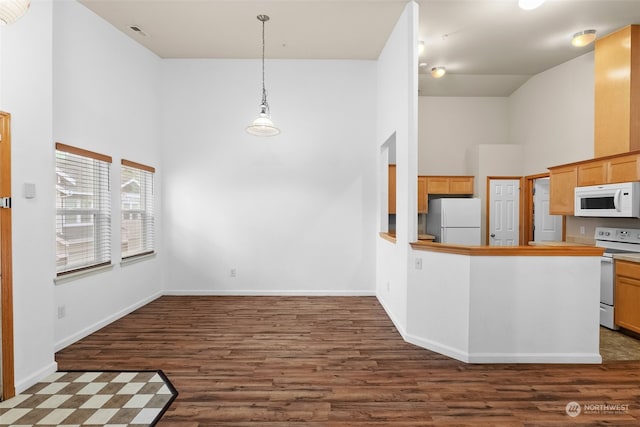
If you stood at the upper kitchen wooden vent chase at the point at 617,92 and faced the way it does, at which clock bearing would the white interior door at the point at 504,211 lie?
The white interior door is roughly at 3 o'clock from the upper kitchen wooden vent chase.

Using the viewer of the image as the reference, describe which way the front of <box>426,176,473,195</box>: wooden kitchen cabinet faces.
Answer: facing the viewer

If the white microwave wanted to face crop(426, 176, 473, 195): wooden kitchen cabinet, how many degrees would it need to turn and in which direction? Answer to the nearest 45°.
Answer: approximately 90° to its right

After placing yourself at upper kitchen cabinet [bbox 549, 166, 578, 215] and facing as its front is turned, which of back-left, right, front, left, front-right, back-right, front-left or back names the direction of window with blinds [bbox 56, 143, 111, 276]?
front

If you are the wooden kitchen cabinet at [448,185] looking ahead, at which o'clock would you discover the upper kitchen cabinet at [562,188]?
The upper kitchen cabinet is roughly at 10 o'clock from the wooden kitchen cabinet.

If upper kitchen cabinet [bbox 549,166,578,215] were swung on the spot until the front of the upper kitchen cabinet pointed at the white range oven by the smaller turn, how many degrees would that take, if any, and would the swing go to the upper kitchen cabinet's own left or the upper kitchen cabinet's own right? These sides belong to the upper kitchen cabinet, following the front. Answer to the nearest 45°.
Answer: approximately 90° to the upper kitchen cabinet's own left

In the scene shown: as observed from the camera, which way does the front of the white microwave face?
facing the viewer and to the left of the viewer

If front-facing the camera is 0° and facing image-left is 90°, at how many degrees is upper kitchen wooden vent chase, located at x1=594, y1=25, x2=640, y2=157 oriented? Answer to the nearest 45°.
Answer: approximately 45°

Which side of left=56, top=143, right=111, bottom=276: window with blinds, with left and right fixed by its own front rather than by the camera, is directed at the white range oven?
front

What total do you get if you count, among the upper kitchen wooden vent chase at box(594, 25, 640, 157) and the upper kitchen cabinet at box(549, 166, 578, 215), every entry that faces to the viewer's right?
0

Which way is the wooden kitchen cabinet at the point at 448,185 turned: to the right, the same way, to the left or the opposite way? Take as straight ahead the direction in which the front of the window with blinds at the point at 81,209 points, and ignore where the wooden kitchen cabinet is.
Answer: to the right

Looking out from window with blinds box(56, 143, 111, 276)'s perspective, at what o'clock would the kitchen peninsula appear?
The kitchen peninsula is roughly at 12 o'clock from the window with blinds.

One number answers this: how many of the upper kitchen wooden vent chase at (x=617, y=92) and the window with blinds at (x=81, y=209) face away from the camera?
0

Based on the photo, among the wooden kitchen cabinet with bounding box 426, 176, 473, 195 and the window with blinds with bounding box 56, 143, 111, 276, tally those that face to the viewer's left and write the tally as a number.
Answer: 0

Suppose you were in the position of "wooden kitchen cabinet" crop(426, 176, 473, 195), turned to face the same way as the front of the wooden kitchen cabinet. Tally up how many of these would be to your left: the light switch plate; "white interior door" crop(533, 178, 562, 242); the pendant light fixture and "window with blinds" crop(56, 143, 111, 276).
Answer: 1
